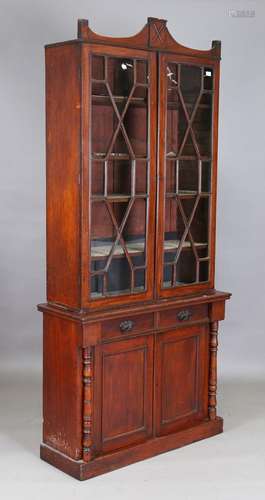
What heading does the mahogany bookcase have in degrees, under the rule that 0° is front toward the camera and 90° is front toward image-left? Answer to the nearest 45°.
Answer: approximately 315°
